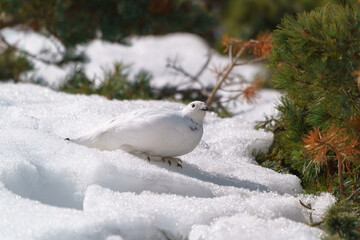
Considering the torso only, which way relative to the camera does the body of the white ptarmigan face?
to the viewer's right
